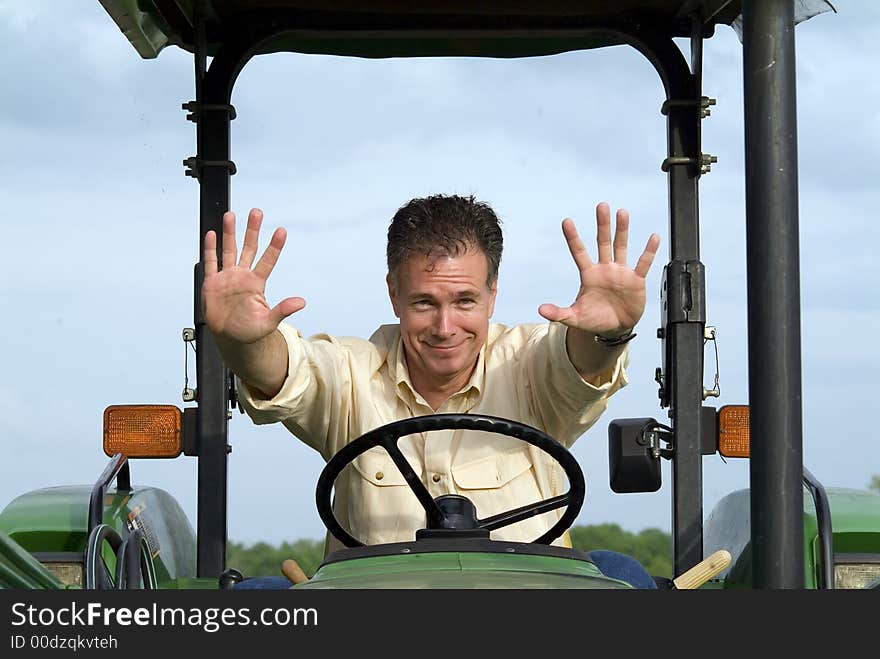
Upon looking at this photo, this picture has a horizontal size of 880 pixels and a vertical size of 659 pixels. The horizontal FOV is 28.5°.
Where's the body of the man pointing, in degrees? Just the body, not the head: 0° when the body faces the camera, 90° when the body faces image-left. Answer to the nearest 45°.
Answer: approximately 0°
